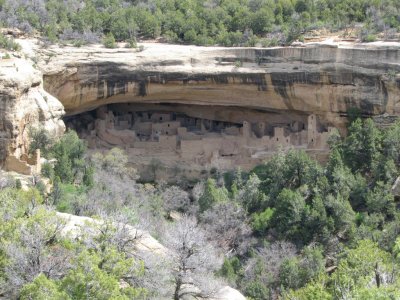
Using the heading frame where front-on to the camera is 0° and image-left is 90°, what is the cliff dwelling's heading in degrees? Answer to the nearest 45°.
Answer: approximately 0°

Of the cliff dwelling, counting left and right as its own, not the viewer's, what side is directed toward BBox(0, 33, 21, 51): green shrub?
right

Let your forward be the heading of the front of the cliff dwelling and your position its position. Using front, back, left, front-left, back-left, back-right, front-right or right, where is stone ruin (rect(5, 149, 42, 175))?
front-right
